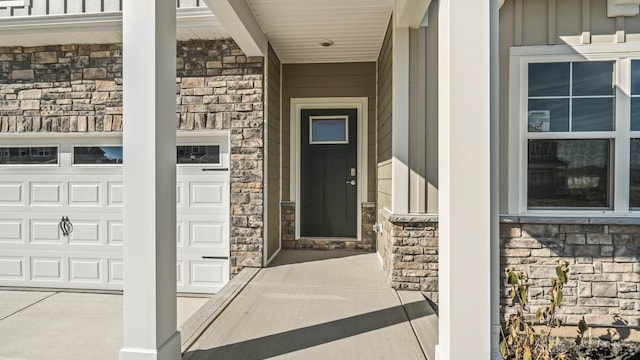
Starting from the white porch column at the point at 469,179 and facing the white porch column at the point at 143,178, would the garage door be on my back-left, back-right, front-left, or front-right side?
front-right

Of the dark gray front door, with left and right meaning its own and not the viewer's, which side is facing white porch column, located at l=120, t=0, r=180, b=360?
front

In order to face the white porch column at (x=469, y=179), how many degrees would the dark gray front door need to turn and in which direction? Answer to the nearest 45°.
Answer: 0° — it already faces it

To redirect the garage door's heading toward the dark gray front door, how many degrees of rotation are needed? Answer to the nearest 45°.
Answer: approximately 90° to its left

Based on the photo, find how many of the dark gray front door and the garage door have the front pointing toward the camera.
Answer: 2

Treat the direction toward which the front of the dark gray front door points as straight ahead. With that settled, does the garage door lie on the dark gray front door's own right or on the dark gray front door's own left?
on the dark gray front door's own right

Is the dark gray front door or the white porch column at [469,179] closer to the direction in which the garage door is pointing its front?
the white porch column

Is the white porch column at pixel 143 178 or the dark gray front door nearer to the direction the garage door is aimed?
the white porch column

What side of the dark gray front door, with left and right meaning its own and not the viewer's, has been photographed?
front

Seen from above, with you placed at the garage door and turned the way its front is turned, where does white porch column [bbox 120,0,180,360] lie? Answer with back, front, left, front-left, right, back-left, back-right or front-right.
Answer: front

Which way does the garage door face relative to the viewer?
toward the camera

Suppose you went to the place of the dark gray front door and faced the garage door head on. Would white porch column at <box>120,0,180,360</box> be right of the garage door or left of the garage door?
left
